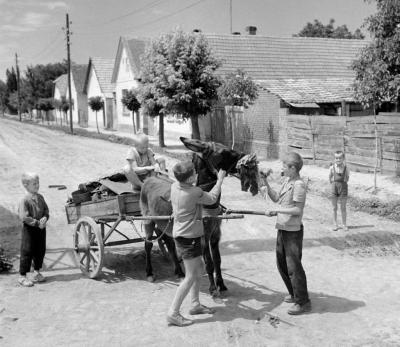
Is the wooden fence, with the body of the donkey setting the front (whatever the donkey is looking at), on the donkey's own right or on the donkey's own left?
on the donkey's own left

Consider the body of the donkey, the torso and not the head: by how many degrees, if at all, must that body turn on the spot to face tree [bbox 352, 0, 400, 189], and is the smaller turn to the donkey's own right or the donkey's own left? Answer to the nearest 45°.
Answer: approximately 90° to the donkey's own left

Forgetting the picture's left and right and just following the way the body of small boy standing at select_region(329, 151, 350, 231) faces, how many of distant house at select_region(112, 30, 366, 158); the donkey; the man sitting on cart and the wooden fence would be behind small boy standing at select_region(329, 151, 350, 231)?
2

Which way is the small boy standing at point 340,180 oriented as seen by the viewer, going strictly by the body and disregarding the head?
toward the camera

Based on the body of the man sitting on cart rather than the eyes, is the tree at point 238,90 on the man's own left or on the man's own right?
on the man's own left

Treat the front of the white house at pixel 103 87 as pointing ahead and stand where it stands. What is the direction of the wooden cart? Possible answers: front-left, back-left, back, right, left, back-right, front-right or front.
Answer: front-left

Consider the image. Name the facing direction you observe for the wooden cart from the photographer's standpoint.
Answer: facing the viewer and to the right of the viewer

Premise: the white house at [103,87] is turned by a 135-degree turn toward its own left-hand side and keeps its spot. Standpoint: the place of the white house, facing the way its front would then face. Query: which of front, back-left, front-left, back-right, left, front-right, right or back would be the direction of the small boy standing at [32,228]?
right

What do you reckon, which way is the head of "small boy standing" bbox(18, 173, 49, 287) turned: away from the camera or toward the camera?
toward the camera

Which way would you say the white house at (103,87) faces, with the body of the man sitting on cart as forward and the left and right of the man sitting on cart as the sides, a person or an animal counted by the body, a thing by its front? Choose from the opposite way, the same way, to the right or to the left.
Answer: to the right

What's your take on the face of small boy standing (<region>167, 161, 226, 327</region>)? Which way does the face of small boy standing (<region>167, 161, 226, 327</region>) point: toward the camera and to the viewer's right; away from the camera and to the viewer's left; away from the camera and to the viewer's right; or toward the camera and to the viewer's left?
away from the camera and to the viewer's right
